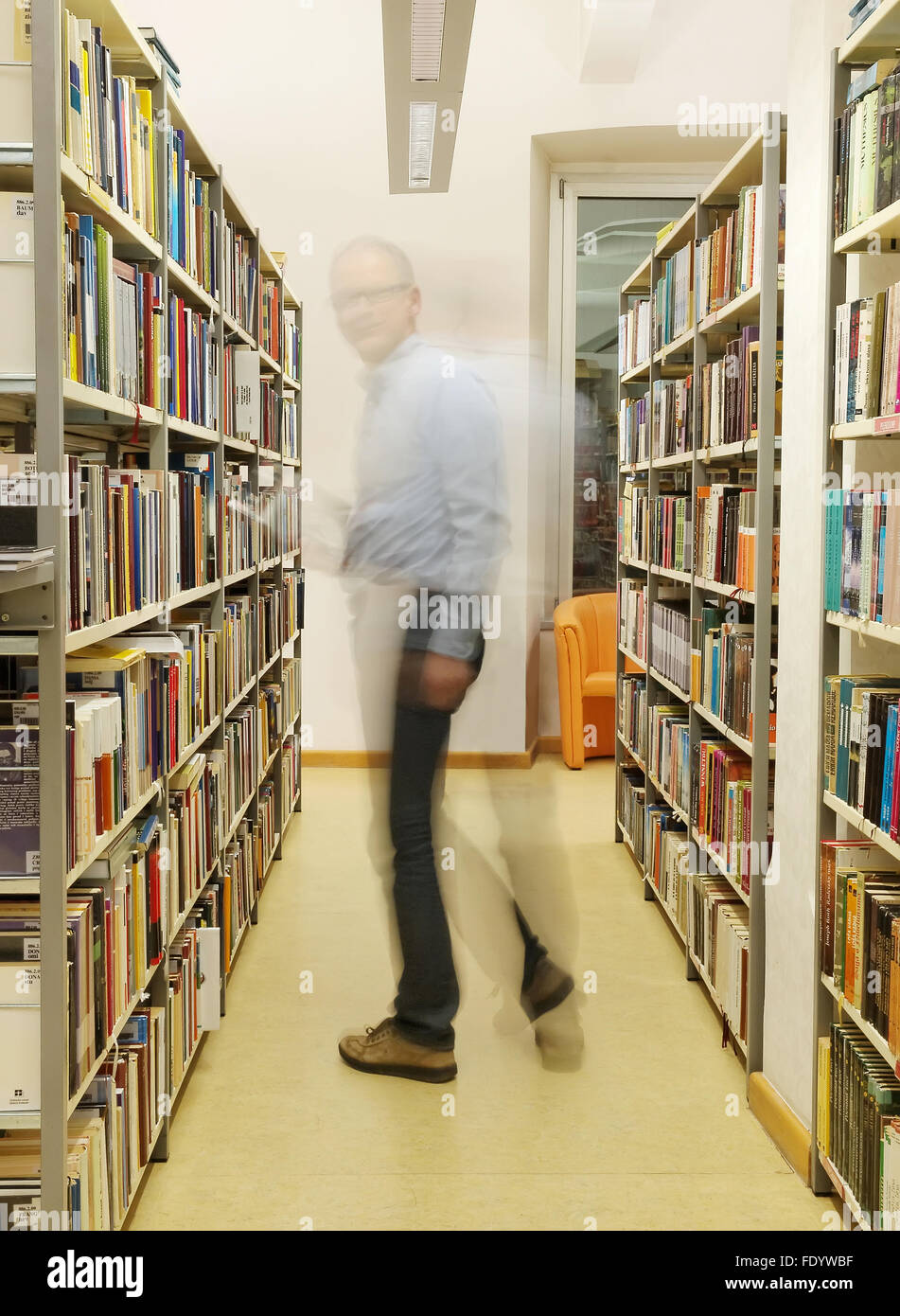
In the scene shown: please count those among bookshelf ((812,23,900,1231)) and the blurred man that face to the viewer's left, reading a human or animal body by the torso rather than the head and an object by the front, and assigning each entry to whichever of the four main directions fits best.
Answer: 2

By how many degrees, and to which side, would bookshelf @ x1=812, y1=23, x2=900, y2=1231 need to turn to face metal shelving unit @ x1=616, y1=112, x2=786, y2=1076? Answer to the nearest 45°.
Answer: approximately 90° to its right

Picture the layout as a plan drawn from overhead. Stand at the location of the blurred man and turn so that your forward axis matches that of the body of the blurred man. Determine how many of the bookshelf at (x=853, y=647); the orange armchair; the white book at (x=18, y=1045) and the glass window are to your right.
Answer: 2

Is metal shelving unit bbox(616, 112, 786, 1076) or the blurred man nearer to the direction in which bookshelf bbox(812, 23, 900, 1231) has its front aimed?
the blurred man

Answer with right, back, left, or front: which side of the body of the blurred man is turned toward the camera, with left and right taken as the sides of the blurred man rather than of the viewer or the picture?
left

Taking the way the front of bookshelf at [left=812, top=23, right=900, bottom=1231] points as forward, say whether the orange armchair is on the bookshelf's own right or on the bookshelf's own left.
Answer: on the bookshelf's own right

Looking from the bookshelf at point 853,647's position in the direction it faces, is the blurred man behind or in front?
in front

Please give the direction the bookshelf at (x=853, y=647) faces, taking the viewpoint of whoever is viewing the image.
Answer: facing to the left of the viewer
